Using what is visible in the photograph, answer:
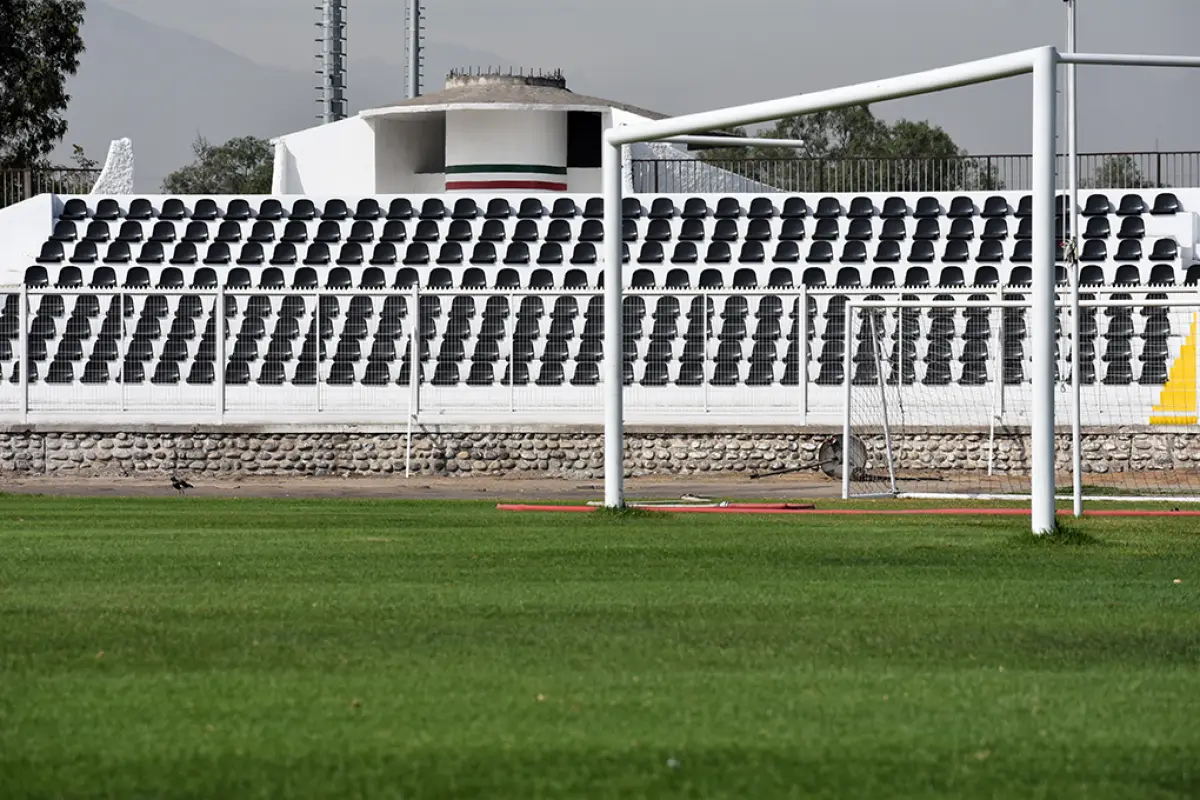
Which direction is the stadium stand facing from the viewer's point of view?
toward the camera

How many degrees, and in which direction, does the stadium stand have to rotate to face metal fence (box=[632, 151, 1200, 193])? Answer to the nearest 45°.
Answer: approximately 135° to its left

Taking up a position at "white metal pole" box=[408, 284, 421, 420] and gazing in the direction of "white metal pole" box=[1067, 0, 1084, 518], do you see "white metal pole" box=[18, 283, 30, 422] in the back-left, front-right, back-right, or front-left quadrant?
back-right

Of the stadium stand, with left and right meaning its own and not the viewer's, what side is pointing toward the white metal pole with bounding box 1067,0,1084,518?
front

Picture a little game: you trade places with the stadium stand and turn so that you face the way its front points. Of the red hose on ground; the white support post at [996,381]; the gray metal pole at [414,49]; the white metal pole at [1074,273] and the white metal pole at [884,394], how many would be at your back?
1

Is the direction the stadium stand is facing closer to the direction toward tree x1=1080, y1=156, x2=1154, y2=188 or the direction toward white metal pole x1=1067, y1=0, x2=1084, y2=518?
the white metal pole

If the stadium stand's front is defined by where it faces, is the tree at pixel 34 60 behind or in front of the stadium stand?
behind

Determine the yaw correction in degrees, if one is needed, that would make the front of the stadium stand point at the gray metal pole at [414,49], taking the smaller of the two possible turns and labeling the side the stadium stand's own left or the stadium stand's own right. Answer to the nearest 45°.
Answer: approximately 180°

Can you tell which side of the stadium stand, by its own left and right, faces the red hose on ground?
front

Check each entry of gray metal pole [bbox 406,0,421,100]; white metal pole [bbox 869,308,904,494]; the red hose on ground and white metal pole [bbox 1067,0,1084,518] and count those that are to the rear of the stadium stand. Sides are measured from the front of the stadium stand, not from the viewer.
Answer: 1

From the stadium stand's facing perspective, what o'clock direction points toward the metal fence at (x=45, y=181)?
The metal fence is roughly at 4 o'clock from the stadium stand.

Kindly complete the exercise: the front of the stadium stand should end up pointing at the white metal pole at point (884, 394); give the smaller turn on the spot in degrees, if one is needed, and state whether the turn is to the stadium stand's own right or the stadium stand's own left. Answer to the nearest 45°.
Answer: approximately 45° to the stadium stand's own left

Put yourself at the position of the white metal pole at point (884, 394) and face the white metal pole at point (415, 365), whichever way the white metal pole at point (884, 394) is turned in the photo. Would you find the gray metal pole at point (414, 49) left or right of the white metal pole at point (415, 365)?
right

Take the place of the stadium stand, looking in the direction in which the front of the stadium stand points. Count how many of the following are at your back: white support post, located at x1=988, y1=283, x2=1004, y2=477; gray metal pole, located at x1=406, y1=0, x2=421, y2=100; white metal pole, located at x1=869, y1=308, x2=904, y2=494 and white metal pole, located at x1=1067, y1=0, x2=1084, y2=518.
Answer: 1

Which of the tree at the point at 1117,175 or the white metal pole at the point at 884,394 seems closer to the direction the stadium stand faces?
the white metal pole

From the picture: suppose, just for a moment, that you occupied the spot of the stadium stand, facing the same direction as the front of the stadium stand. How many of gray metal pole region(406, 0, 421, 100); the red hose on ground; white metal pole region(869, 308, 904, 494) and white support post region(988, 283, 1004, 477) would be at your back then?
1

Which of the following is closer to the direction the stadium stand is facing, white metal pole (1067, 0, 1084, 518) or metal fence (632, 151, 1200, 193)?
the white metal pole
